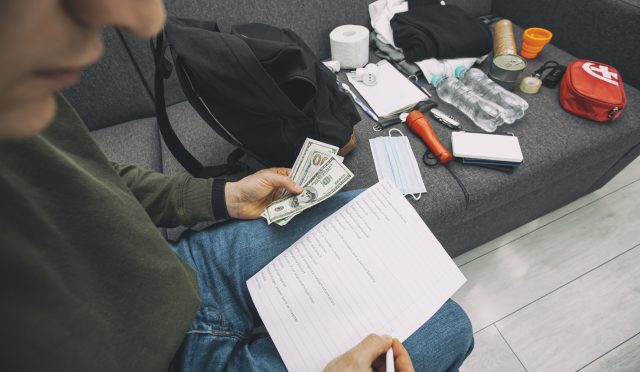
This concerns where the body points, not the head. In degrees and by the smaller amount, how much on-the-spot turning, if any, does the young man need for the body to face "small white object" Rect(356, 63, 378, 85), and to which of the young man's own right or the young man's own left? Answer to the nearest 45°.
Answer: approximately 45° to the young man's own left

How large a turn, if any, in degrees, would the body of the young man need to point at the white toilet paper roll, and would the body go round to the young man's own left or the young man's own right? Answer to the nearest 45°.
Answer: approximately 45° to the young man's own left

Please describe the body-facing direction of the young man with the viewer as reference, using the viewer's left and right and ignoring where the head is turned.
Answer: facing to the right of the viewer
